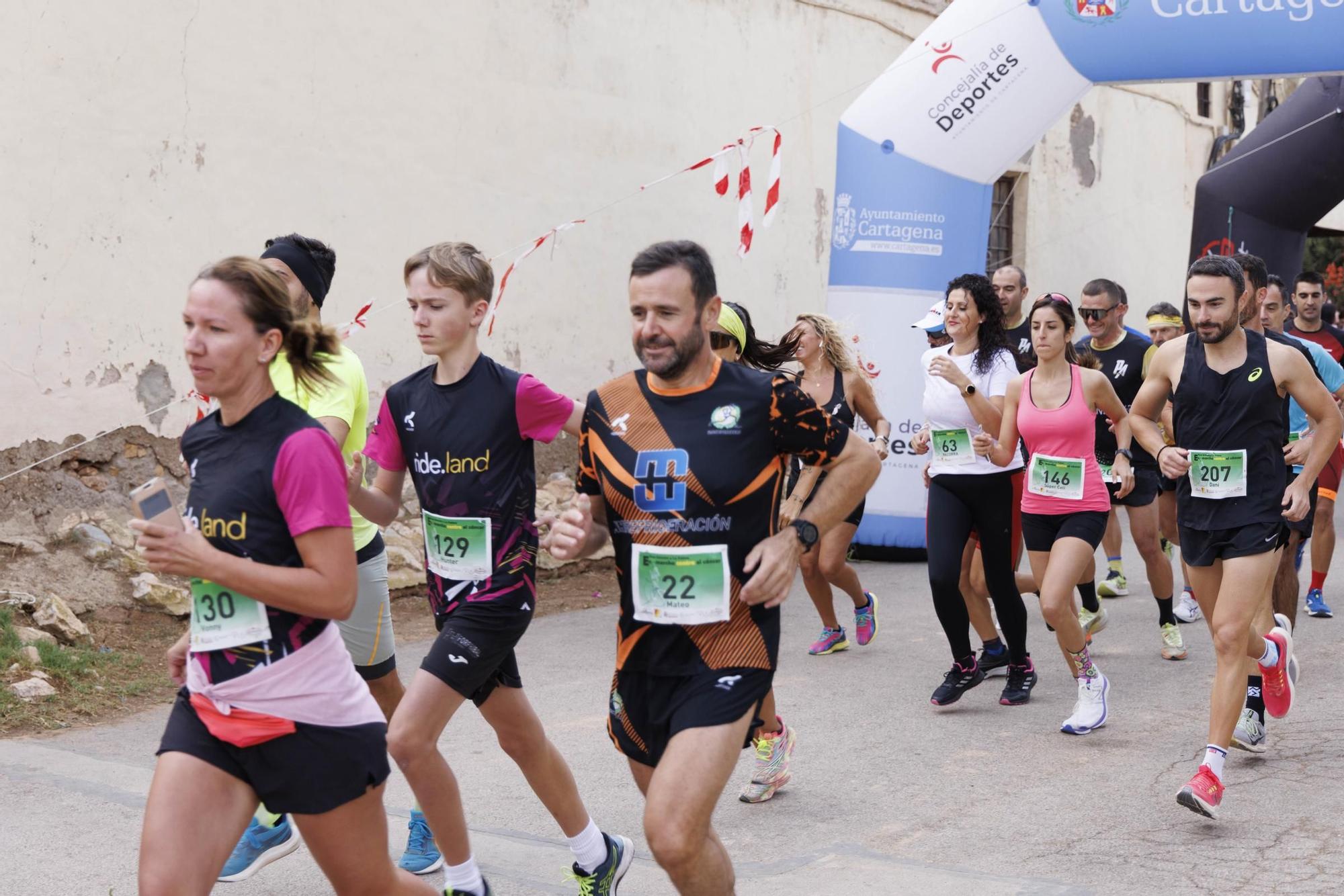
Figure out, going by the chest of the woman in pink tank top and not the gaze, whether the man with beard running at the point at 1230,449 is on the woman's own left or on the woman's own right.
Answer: on the woman's own left

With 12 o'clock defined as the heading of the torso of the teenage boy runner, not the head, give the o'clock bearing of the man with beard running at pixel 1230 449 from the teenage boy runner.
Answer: The man with beard running is roughly at 7 o'clock from the teenage boy runner.

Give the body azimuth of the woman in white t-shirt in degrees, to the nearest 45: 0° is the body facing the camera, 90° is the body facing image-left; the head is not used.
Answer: approximately 45°

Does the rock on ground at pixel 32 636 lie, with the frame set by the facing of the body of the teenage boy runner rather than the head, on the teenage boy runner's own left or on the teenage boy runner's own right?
on the teenage boy runner's own right

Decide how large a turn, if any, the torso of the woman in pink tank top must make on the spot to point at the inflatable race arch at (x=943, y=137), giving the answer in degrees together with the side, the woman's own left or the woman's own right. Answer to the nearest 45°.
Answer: approximately 135° to the woman's own right

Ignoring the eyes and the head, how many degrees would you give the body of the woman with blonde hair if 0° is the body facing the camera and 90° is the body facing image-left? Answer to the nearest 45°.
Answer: approximately 45°

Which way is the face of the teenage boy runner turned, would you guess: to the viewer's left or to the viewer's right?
to the viewer's left

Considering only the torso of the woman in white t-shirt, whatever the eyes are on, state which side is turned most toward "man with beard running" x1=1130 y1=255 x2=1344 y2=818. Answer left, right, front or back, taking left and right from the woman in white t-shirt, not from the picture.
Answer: left

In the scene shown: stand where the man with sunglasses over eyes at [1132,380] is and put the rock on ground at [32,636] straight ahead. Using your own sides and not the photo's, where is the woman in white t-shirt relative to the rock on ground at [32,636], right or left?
left

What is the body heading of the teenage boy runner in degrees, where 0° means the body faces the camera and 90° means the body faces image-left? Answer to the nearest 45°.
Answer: approximately 45°

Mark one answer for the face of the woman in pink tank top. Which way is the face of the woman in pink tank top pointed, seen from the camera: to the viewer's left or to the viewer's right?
to the viewer's left

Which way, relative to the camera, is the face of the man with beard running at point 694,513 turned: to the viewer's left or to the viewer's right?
to the viewer's left
